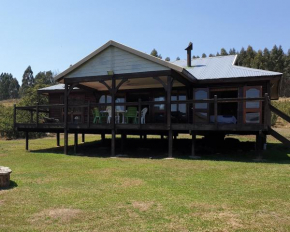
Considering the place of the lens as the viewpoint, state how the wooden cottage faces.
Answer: facing the viewer

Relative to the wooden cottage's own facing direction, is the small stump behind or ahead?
ahead
